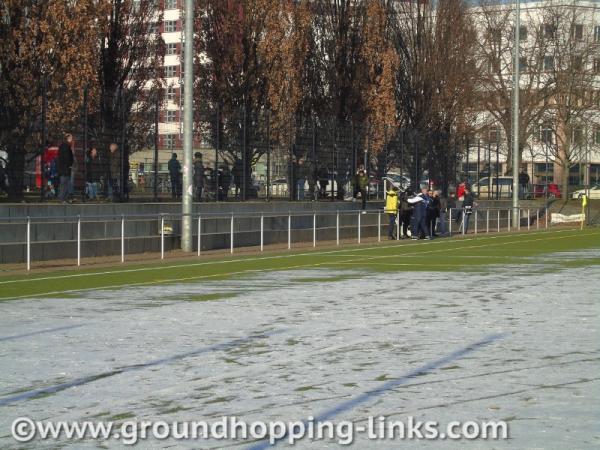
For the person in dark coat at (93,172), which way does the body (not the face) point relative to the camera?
toward the camera

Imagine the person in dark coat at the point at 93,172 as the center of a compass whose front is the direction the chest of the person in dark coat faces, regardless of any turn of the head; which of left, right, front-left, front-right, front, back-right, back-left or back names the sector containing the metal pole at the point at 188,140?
front-left

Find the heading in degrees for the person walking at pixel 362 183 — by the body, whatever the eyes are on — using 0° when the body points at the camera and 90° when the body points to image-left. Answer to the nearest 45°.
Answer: approximately 315°
